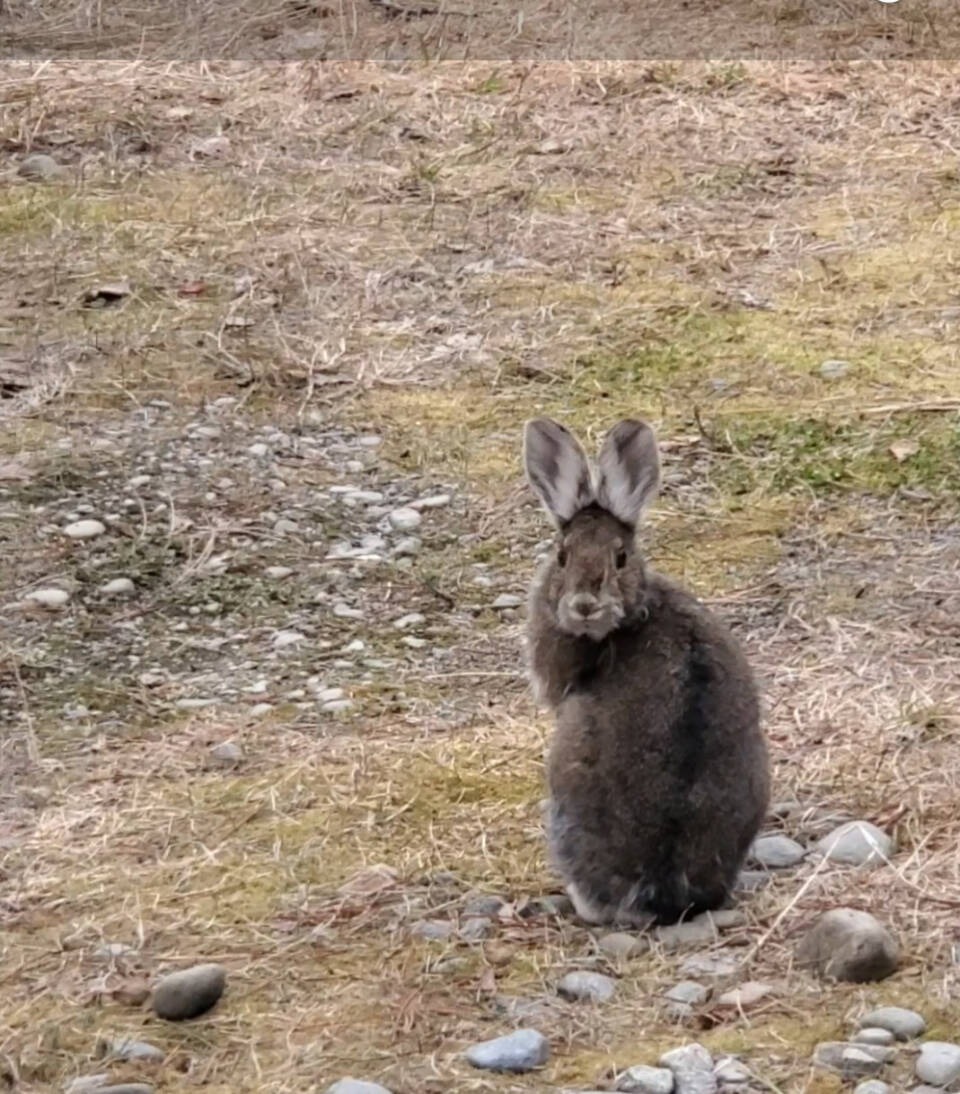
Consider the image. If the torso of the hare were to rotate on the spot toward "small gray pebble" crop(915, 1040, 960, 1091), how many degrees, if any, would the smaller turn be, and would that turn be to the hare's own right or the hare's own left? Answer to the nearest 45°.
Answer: approximately 180°

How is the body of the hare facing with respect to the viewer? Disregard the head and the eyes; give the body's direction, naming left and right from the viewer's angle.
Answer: facing away from the viewer and to the left of the viewer

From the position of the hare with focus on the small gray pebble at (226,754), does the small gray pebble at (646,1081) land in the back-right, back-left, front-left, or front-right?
back-left

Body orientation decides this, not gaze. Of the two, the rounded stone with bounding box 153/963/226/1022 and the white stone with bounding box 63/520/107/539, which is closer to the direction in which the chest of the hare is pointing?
the white stone

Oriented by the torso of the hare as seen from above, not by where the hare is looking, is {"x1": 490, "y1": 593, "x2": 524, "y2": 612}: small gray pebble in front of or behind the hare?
in front

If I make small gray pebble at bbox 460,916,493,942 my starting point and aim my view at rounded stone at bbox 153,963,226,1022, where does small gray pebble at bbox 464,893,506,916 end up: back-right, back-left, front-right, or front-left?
back-right

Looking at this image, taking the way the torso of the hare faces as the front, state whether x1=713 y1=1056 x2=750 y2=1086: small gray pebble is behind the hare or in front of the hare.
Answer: behind

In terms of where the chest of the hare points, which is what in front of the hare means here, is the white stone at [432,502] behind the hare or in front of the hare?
in front

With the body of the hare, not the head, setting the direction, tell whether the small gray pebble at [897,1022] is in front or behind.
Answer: behind

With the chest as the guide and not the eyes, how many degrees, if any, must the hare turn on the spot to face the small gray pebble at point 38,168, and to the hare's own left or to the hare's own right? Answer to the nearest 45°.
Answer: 0° — it already faces it
